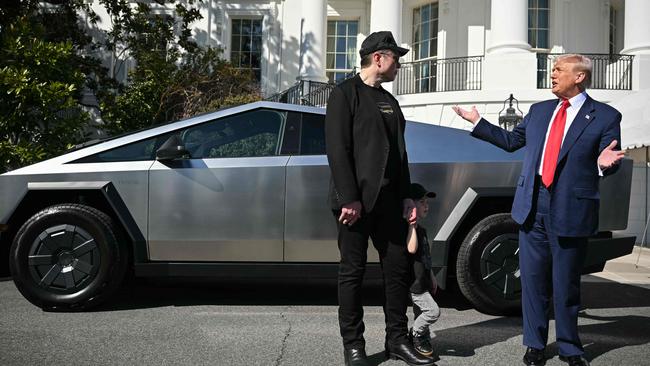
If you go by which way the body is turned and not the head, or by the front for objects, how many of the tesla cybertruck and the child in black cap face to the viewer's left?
1

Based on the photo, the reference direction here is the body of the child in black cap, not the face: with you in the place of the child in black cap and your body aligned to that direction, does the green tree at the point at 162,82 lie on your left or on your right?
on your left

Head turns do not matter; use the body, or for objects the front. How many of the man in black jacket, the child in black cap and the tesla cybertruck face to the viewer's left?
1

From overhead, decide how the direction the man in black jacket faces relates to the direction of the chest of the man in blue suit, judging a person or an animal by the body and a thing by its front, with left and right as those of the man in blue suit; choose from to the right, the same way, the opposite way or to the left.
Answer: to the left

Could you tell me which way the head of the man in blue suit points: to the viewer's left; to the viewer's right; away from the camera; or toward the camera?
to the viewer's left

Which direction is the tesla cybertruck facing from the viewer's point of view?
to the viewer's left

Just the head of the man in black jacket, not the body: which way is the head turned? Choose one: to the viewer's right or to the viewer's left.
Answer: to the viewer's right

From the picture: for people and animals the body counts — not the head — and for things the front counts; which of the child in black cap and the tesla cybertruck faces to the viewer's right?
the child in black cap

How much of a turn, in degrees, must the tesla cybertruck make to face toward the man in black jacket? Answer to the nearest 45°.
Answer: approximately 135° to its left

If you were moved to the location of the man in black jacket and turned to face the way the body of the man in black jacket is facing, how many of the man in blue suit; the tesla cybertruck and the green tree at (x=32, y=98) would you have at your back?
2

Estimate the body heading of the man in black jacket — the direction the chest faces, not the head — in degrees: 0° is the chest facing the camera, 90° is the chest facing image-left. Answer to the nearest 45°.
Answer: approximately 315°

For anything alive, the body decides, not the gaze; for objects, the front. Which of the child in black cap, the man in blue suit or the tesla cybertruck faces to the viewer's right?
the child in black cap
